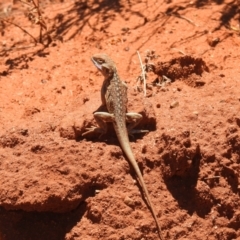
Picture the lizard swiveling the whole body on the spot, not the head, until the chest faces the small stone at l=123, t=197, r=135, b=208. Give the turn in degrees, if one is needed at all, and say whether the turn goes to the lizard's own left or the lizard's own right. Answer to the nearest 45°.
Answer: approximately 180°

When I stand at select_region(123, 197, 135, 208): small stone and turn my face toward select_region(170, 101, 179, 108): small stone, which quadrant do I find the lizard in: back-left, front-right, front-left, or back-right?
front-left

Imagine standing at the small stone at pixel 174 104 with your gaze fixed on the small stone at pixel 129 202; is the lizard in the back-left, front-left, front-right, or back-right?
front-right

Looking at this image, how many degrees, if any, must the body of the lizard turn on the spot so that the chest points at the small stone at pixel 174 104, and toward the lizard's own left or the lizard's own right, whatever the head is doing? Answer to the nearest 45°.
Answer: approximately 45° to the lizard's own right

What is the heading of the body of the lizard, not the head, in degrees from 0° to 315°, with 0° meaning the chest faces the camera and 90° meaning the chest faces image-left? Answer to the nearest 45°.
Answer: approximately 180°
